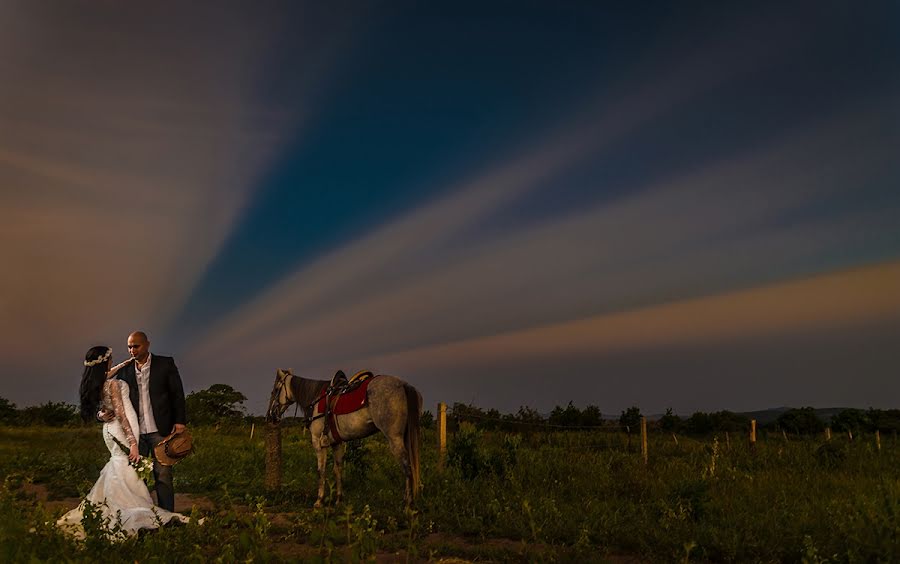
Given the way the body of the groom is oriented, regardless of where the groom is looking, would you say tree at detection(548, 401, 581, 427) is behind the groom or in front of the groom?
behind

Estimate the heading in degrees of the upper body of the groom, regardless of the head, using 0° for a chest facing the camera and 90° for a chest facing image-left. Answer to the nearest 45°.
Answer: approximately 45°

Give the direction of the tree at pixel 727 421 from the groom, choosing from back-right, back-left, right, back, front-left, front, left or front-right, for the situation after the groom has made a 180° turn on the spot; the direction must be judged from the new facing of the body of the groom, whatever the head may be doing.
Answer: front

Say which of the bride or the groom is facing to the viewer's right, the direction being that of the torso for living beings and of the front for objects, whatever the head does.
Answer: the bride

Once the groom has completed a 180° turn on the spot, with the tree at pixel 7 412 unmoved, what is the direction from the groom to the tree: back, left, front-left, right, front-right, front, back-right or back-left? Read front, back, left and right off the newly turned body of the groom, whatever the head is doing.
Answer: front-left

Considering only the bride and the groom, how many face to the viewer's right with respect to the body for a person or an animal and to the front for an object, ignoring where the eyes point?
1

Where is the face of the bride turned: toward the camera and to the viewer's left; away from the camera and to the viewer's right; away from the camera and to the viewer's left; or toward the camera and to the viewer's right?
away from the camera and to the viewer's right

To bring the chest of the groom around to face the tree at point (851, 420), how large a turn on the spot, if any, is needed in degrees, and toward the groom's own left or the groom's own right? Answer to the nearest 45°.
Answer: approximately 180°

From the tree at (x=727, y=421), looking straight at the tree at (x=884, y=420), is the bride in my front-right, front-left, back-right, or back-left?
back-right

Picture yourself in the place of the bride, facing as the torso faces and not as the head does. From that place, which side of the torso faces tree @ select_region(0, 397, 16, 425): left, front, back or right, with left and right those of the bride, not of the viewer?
left

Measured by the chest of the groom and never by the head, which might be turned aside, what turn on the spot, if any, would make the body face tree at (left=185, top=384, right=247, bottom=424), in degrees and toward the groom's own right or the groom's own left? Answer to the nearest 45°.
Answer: approximately 135° to the groom's own right

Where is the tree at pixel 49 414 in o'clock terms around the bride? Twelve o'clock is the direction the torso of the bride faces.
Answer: The tree is roughly at 9 o'clock from the bride.

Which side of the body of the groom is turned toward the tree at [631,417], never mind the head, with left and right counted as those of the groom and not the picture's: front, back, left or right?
back

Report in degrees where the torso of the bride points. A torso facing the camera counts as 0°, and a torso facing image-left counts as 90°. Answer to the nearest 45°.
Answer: approximately 270°
